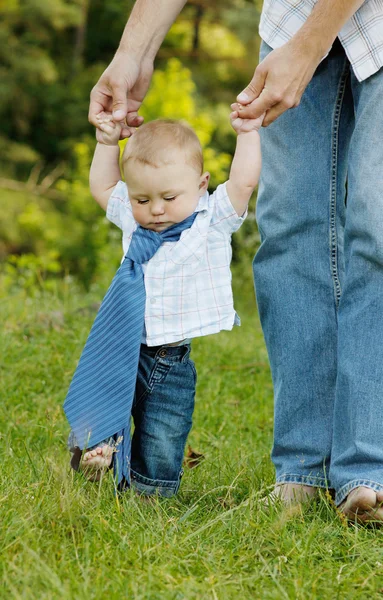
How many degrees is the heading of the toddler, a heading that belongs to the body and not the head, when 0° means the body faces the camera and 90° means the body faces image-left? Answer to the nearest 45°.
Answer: approximately 45°

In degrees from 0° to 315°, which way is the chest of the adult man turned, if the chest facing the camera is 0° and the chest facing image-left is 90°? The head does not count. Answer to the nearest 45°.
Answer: approximately 45°
